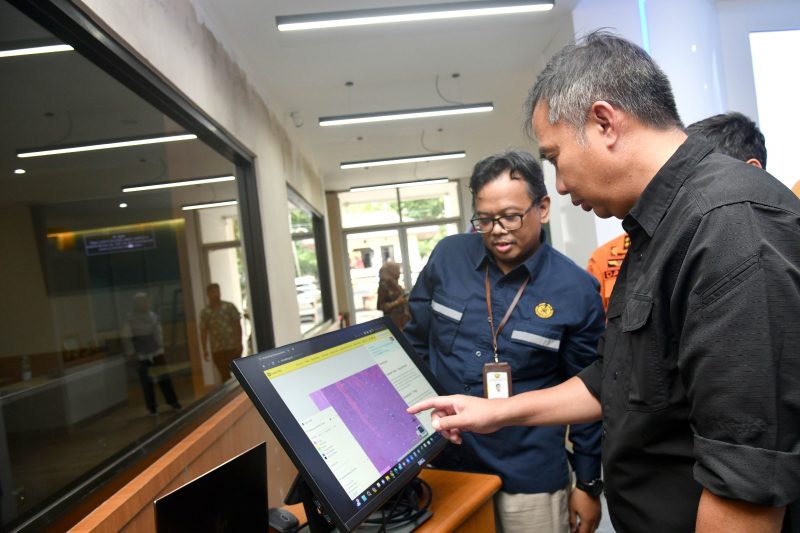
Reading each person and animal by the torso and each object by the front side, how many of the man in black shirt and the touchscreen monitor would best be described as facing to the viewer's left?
1

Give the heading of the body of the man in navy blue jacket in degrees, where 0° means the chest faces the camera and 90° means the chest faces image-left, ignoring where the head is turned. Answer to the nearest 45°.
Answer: approximately 45°

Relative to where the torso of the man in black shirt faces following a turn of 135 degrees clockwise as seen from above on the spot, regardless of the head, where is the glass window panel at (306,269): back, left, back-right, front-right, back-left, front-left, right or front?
left

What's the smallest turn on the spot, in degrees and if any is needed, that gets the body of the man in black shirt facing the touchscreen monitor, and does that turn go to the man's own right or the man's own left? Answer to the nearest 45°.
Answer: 0° — they already face it

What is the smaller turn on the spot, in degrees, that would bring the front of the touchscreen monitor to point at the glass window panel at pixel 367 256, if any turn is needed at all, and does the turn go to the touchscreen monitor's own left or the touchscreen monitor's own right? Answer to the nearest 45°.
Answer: approximately 135° to the touchscreen monitor's own left

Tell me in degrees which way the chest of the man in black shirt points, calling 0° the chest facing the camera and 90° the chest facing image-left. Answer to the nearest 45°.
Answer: approximately 90°

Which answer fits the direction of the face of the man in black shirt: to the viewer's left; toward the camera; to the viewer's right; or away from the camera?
to the viewer's left

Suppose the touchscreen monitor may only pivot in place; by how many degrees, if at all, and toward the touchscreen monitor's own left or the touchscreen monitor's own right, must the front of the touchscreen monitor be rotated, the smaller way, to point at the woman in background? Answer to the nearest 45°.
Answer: approximately 135° to the touchscreen monitor's own left

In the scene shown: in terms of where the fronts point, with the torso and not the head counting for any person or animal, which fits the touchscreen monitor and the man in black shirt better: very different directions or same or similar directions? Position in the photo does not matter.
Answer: very different directions

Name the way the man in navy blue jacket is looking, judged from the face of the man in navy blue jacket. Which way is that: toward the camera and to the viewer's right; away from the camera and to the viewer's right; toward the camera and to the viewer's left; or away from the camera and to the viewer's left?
toward the camera and to the viewer's left

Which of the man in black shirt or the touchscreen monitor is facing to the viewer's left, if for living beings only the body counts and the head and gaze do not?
the man in black shirt
